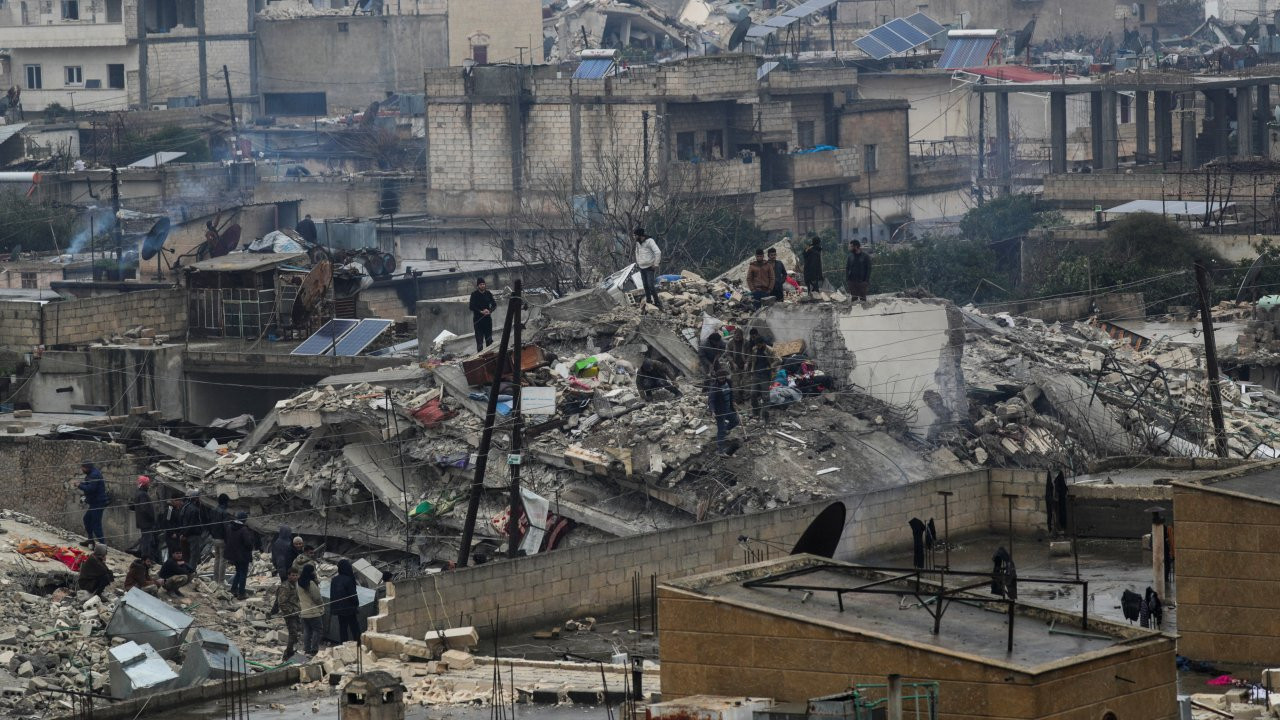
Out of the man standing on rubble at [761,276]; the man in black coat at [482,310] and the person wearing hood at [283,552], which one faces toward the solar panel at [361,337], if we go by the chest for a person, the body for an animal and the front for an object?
the person wearing hood

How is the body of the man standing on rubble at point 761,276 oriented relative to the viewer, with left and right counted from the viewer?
facing the viewer

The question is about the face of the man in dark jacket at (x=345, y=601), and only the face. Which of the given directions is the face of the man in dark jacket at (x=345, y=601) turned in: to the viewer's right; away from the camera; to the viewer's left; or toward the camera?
away from the camera

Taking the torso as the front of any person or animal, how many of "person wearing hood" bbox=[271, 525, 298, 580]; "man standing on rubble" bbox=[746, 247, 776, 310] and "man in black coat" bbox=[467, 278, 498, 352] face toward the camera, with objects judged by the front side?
2

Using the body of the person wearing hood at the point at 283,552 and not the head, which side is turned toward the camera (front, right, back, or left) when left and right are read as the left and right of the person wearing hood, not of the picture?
back

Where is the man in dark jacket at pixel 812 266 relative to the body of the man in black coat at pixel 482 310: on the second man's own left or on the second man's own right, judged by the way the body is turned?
on the second man's own left

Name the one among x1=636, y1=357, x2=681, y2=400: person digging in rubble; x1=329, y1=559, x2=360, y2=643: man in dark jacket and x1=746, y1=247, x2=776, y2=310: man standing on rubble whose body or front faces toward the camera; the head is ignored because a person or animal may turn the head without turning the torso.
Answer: the man standing on rubble

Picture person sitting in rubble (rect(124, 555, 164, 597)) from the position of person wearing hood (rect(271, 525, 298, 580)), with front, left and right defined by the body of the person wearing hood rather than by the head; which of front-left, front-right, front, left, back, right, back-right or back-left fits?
left

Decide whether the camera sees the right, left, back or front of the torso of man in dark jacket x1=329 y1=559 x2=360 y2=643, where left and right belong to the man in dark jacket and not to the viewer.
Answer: back

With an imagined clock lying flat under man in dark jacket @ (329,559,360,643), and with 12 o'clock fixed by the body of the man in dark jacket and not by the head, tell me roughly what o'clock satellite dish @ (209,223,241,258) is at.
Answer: The satellite dish is roughly at 12 o'clock from the man in dark jacket.

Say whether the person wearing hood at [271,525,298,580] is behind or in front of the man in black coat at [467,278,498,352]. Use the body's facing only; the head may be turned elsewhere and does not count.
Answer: in front

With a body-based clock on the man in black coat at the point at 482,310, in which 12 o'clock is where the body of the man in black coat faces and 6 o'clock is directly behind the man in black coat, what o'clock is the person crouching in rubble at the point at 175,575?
The person crouching in rubble is roughly at 1 o'clock from the man in black coat.

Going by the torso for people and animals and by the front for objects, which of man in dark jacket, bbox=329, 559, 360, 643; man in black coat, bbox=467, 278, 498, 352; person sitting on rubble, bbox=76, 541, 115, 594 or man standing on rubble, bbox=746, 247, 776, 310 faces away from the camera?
the man in dark jacket

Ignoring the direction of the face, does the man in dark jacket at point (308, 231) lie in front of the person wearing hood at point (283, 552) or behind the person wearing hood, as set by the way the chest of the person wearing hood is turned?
in front

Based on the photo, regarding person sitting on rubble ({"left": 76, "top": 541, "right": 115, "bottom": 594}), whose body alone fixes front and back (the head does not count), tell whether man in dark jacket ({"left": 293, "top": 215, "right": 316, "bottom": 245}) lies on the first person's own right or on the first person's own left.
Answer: on the first person's own left

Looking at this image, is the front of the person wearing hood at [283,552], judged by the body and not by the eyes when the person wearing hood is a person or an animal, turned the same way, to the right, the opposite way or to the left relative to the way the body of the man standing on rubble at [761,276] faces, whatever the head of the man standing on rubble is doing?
the opposite way

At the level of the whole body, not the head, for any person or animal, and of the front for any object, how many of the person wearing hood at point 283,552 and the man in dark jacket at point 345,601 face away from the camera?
2
